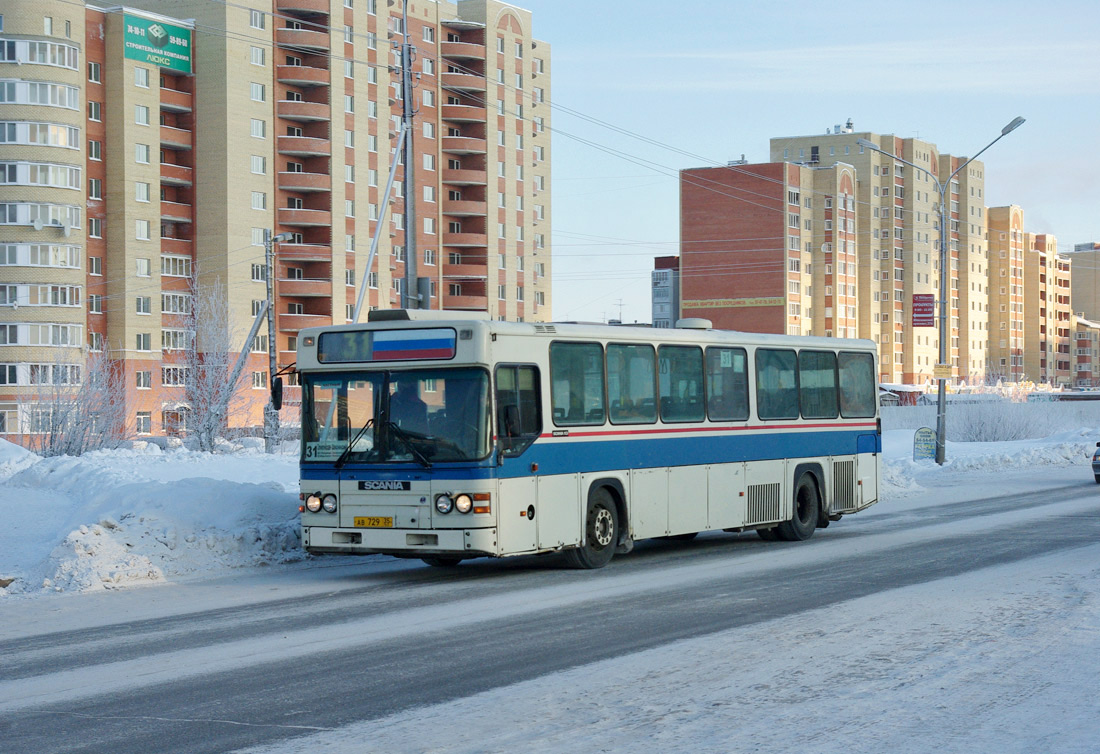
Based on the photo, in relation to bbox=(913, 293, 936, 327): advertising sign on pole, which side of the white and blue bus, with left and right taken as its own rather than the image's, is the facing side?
back

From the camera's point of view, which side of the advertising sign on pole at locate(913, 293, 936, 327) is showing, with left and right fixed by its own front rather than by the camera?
front

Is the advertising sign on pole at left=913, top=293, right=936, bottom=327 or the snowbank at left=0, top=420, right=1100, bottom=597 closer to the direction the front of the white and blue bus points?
the snowbank

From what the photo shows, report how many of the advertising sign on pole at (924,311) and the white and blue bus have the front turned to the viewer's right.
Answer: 0

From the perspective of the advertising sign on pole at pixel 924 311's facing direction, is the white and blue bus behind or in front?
in front
